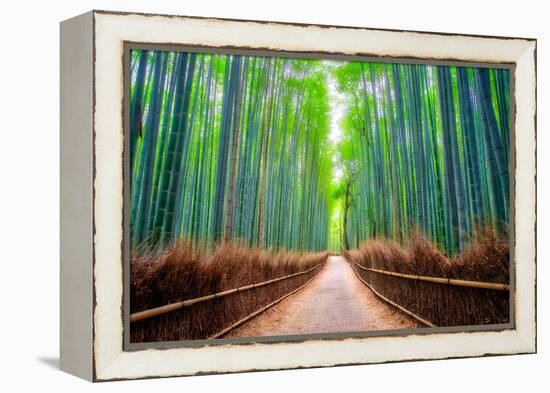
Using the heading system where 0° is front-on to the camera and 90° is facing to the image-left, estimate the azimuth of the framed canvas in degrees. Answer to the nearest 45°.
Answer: approximately 315°
